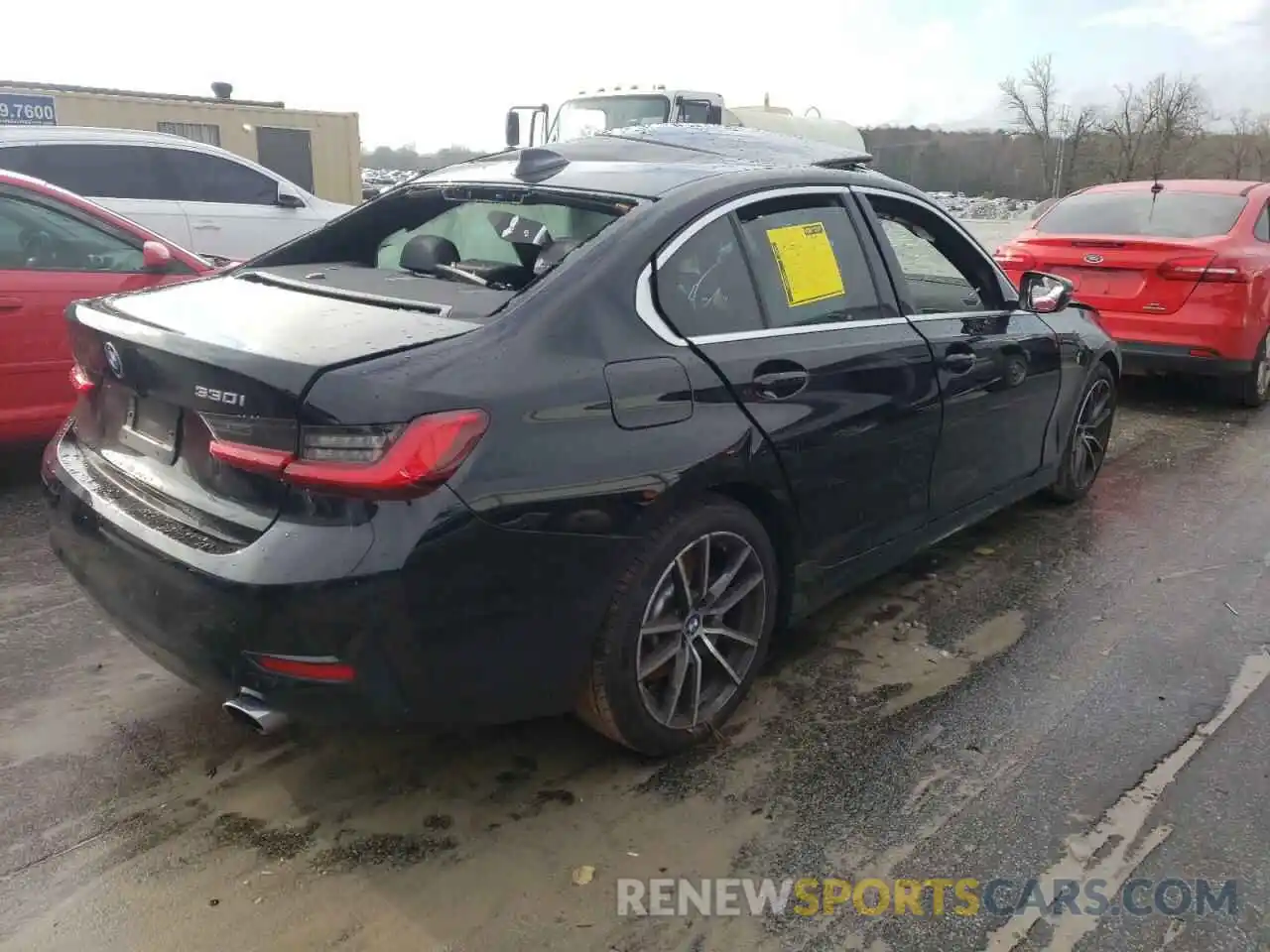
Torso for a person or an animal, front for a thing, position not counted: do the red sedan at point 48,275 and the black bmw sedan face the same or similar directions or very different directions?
same or similar directions

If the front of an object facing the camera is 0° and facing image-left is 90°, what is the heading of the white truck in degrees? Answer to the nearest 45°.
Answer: approximately 45°

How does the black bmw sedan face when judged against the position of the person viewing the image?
facing away from the viewer and to the right of the viewer

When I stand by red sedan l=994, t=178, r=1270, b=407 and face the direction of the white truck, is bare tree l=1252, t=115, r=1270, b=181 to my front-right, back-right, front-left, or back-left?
front-right

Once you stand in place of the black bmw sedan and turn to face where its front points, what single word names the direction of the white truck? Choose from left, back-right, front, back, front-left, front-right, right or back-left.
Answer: front-left

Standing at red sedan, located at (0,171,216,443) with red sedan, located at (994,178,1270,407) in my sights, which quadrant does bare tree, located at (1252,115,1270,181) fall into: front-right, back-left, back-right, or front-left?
front-left

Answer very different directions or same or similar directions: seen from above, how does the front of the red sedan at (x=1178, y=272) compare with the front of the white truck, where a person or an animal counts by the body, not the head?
very different directions

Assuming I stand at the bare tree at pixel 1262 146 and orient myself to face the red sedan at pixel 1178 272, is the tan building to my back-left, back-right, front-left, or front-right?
front-right

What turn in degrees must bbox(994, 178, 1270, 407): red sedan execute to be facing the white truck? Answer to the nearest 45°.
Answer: approximately 90° to its left

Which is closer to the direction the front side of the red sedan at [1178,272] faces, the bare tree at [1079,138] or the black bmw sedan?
the bare tree

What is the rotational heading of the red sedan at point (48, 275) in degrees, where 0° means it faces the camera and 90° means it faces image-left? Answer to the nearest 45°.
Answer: approximately 270°

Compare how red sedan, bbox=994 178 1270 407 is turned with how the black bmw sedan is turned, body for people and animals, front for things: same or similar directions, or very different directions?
same or similar directions
